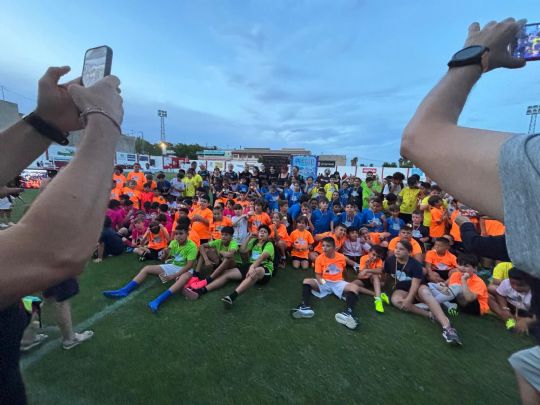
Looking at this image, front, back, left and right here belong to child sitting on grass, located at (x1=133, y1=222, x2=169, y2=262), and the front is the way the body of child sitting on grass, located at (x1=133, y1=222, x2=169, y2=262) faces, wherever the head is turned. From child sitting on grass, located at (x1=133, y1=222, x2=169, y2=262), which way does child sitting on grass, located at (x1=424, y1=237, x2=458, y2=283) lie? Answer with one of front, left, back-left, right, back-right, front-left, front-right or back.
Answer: left

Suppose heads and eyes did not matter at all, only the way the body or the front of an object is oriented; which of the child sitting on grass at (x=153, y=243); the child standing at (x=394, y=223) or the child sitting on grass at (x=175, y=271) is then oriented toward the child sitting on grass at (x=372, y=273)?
the child standing

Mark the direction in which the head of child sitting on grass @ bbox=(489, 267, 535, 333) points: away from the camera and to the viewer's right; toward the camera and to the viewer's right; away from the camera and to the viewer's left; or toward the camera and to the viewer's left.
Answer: toward the camera and to the viewer's left

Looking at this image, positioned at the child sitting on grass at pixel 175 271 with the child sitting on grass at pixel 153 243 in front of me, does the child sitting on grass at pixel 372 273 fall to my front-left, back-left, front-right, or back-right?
back-right

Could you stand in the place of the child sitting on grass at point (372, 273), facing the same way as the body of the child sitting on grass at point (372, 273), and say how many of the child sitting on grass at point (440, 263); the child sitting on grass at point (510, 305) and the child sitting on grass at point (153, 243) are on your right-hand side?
1

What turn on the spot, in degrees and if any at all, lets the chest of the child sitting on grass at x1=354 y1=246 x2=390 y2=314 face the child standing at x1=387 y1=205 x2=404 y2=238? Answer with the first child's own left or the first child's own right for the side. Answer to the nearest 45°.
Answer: approximately 180°

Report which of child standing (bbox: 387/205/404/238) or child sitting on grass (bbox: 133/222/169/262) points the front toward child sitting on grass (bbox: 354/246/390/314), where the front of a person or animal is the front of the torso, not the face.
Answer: the child standing
